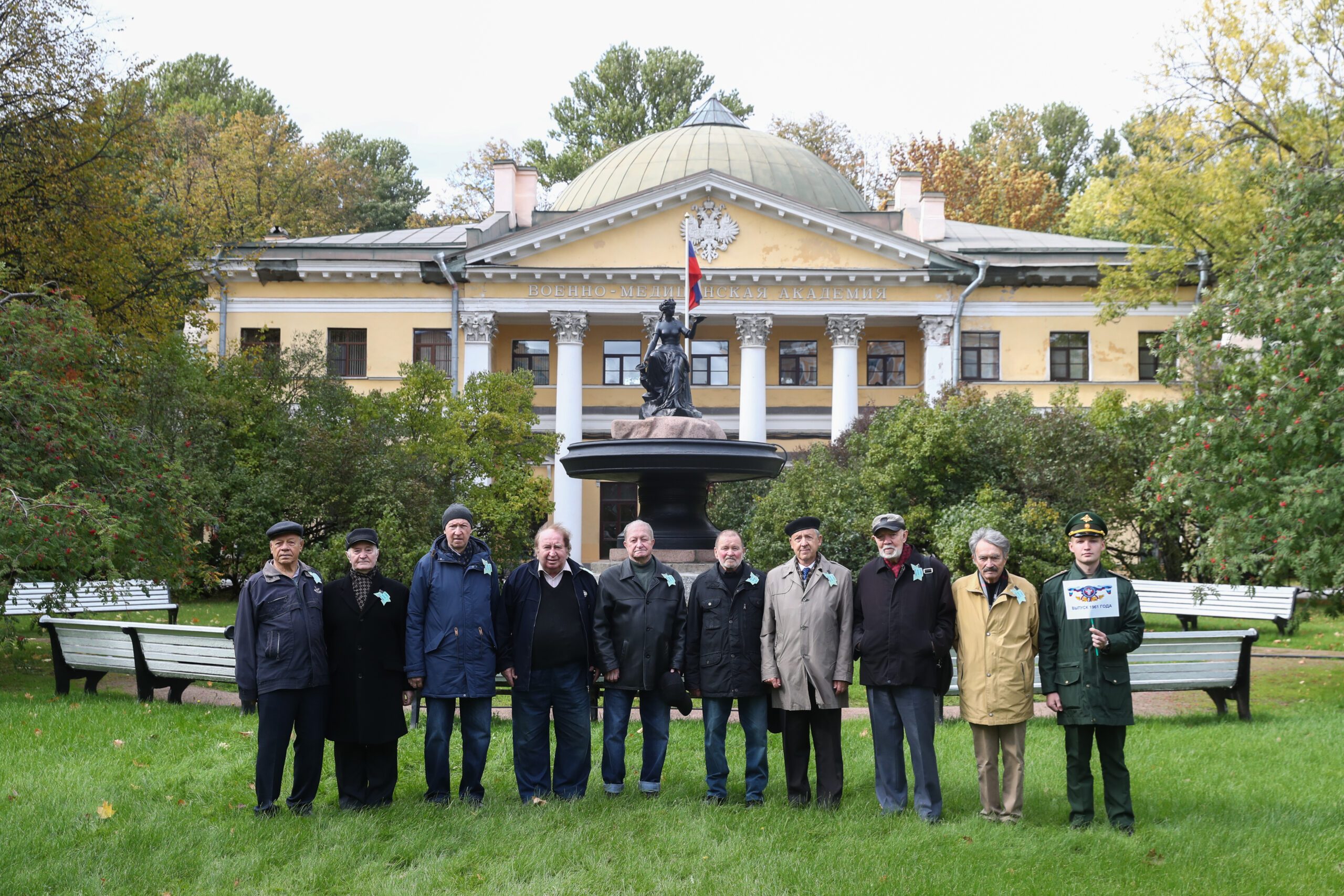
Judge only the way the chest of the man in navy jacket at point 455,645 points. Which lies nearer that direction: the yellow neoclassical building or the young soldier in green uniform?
the young soldier in green uniform

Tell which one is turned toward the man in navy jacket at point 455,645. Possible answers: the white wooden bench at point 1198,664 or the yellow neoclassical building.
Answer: the yellow neoclassical building

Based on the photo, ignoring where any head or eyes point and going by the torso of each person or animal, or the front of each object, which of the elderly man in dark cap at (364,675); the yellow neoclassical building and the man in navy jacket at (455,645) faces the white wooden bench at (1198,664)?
the yellow neoclassical building

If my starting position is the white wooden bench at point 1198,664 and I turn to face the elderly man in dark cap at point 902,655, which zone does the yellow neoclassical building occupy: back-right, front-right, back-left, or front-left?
back-right

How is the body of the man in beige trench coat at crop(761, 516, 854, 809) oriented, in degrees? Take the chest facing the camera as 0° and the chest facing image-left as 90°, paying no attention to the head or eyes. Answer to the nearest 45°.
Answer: approximately 0°

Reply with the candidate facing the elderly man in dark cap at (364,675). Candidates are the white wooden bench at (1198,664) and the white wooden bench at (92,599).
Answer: the white wooden bench at (92,599)

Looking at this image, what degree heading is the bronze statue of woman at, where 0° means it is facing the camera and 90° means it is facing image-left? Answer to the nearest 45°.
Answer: approximately 0°
